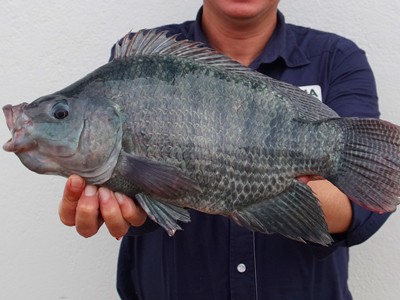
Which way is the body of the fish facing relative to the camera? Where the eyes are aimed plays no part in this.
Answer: to the viewer's left

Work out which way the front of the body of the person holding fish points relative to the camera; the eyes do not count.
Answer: toward the camera
